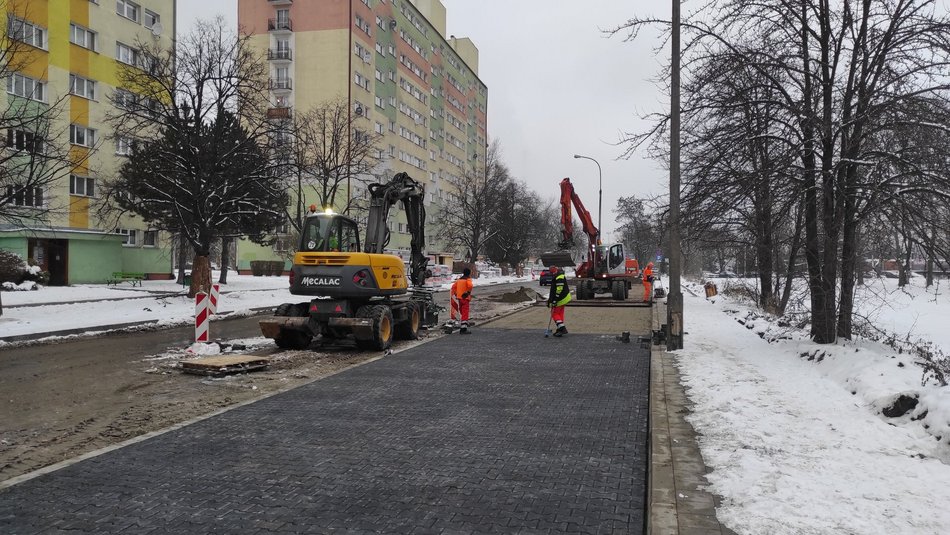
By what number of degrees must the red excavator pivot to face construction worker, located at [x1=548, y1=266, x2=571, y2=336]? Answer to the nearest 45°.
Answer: approximately 45° to its left

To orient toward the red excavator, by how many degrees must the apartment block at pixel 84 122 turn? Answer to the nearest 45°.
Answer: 0° — it already faces it

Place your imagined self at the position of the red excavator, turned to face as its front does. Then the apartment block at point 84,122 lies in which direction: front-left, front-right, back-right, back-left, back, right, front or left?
front-right

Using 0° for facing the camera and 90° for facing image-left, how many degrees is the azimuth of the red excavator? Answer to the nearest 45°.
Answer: approximately 45°

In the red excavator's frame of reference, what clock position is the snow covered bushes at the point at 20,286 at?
The snow covered bushes is roughly at 1 o'clock from the red excavator.

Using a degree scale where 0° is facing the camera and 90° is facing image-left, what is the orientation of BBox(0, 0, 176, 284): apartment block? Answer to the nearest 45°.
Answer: approximately 315°

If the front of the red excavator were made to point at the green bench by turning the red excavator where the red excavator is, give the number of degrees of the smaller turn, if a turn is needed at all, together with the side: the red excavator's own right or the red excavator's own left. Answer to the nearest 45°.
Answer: approximately 45° to the red excavator's own right

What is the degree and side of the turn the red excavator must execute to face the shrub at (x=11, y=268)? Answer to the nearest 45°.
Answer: approximately 45° to its right

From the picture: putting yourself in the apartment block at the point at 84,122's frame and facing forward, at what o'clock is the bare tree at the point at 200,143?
The bare tree is roughly at 1 o'clock from the apartment block.

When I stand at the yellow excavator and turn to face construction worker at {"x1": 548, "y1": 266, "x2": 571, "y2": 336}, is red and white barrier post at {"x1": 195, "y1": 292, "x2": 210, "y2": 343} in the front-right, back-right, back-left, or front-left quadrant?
back-left
